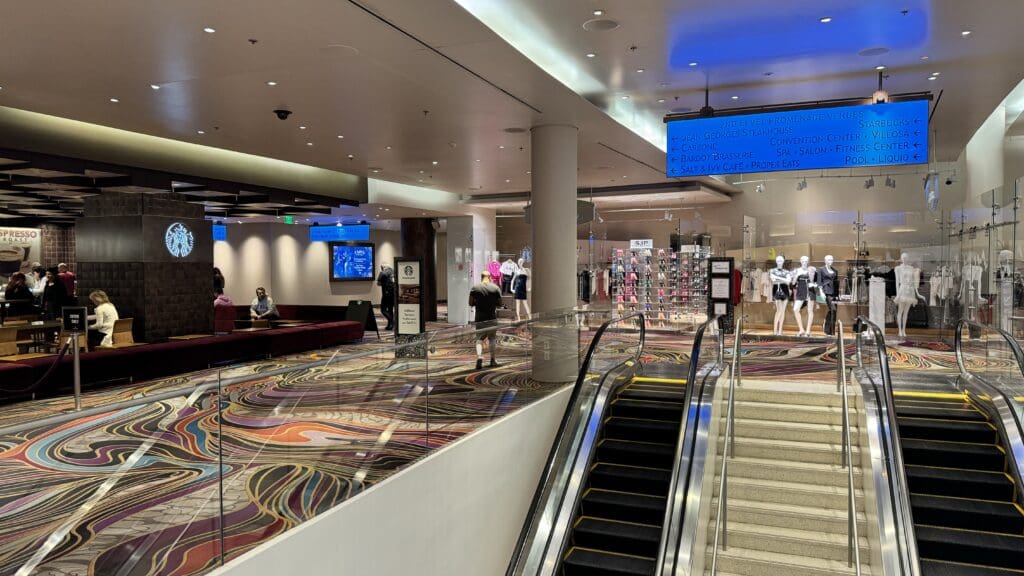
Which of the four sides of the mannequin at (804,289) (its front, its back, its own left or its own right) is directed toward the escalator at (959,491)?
front

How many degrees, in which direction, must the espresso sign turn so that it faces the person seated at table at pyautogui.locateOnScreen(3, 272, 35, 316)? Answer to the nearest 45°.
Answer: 0° — it already faces them

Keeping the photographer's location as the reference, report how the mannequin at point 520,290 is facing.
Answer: facing the viewer

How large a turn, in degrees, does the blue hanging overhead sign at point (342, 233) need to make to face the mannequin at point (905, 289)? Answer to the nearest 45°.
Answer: approximately 45° to its left

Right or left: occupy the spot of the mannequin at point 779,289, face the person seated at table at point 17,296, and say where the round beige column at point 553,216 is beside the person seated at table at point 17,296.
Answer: left

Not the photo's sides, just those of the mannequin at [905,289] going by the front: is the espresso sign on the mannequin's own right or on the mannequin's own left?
on the mannequin's own right

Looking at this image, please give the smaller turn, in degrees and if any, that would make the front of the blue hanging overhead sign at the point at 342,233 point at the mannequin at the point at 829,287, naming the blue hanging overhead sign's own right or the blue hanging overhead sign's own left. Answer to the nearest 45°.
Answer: approximately 45° to the blue hanging overhead sign's own left

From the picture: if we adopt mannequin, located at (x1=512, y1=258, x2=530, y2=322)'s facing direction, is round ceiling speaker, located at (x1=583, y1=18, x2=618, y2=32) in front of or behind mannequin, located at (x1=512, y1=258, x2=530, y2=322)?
in front

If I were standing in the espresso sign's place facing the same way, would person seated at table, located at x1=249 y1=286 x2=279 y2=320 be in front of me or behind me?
in front

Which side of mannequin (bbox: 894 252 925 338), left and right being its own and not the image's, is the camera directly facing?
front

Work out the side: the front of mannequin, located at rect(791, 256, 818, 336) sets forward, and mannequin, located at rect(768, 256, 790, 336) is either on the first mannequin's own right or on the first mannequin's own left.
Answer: on the first mannequin's own right
